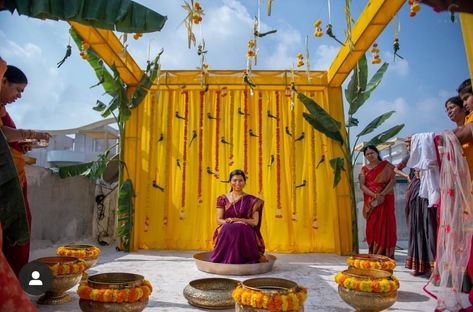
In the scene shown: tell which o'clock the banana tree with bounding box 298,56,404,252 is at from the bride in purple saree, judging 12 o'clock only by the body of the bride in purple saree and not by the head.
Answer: The banana tree is roughly at 8 o'clock from the bride in purple saree.

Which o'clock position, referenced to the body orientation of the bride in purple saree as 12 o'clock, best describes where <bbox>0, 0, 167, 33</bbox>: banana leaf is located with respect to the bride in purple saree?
The banana leaf is roughly at 1 o'clock from the bride in purple saree.

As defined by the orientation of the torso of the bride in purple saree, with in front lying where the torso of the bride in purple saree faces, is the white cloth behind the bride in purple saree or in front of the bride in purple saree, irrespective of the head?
in front

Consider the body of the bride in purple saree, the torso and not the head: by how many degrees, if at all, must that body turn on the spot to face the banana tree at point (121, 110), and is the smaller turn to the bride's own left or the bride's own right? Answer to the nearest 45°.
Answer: approximately 135° to the bride's own right

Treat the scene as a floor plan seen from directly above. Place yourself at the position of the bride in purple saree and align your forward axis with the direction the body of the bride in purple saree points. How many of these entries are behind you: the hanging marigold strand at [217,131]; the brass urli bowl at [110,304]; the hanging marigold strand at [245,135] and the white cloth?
2

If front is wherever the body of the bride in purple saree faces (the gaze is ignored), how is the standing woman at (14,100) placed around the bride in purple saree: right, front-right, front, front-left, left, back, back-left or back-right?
front-right

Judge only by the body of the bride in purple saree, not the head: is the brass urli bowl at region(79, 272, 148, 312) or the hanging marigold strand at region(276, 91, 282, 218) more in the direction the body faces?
the brass urli bowl

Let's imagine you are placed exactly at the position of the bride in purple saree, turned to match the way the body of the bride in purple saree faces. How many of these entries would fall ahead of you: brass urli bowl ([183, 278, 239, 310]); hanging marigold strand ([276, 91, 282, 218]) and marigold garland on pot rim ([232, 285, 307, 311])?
2

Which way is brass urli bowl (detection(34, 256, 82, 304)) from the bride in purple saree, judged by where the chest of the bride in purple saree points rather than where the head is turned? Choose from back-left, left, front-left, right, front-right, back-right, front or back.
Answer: front-right

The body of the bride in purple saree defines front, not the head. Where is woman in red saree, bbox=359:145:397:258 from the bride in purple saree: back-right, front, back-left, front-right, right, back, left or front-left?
left

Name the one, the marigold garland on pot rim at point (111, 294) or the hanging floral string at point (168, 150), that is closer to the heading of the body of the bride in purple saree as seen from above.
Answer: the marigold garland on pot rim

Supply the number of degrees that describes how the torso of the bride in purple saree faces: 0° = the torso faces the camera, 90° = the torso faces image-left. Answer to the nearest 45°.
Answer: approximately 0°

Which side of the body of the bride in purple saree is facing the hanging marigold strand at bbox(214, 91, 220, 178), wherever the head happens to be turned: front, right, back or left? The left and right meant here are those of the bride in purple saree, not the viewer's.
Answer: back
